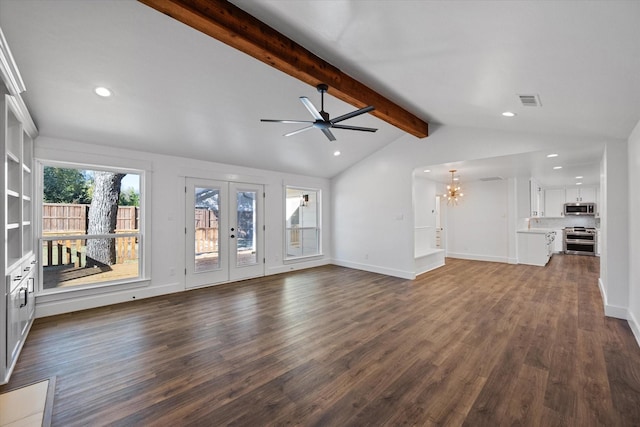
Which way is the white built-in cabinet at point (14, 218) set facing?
to the viewer's right

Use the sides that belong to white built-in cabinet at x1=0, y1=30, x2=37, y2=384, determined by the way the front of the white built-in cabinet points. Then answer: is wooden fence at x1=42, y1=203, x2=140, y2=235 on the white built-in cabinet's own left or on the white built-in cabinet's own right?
on the white built-in cabinet's own left

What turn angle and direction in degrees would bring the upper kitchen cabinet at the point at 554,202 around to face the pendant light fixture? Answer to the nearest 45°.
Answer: approximately 45° to its right

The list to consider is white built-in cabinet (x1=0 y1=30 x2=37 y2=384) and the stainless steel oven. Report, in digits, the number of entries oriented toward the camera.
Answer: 1

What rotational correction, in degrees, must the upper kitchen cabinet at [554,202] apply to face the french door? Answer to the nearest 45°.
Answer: approximately 45° to its right

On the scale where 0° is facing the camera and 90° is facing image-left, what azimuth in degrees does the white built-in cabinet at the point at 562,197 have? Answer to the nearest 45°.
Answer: approximately 0°
